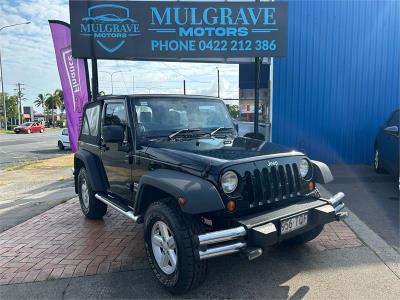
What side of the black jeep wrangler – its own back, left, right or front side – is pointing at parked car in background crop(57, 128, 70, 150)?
back

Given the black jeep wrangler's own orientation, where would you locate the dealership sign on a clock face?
The dealership sign is roughly at 7 o'clock from the black jeep wrangler.

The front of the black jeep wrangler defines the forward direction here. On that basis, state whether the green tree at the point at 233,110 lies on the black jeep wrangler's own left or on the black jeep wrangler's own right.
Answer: on the black jeep wrangler's own left

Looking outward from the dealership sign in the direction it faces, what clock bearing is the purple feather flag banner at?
The purple feather flag banner is roughly at 4 o'clock from the dealership sign.

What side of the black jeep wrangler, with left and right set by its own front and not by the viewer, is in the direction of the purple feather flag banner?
back

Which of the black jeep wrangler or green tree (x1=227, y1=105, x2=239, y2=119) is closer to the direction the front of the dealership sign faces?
the black jeep wrangler

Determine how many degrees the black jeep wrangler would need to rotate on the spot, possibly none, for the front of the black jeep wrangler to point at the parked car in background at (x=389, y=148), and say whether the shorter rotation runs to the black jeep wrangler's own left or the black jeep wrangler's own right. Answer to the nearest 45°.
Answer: approximately 90° to the black jeep wrangler's own left

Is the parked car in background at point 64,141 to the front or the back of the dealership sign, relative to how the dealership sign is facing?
to the back

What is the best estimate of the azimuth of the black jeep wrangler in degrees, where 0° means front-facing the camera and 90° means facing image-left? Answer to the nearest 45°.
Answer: approximately 315°

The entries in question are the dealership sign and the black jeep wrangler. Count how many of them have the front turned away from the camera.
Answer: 0

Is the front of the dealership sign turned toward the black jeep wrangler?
yes
